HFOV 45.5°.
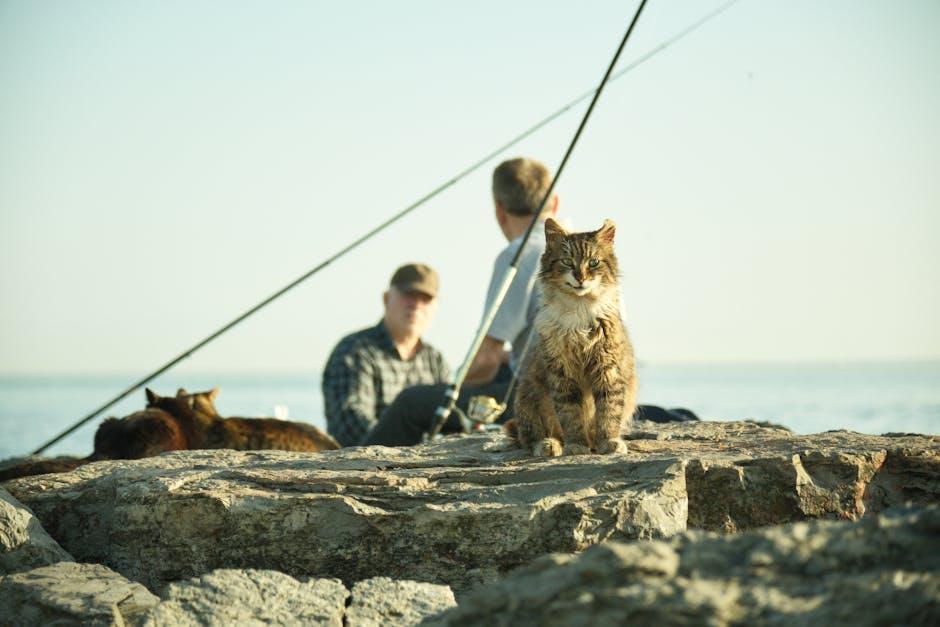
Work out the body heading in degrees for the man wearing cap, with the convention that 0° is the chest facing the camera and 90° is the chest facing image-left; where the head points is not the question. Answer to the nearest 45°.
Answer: approximately 315°

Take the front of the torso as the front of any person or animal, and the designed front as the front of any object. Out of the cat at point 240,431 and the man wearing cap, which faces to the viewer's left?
the cat

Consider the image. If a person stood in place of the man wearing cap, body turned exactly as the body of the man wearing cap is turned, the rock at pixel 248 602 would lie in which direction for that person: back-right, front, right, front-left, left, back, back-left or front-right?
front-right

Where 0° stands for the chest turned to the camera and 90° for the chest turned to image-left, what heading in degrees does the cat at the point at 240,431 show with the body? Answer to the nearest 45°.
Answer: approximately 90°

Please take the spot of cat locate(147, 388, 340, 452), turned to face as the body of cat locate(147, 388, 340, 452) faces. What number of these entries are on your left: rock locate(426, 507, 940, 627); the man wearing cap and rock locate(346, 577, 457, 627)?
2

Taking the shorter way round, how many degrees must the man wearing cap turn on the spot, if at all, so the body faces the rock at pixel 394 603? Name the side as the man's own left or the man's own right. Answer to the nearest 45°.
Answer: approximately 45° to the man's own right

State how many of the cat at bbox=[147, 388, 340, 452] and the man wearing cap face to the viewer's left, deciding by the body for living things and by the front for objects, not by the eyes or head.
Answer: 1

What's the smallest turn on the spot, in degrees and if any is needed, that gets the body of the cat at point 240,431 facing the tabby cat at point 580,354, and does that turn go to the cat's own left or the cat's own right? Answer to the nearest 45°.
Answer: approximately 135° to the cat's own left

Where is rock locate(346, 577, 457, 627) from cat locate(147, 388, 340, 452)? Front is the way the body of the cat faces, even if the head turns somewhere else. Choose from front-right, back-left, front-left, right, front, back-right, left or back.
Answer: left

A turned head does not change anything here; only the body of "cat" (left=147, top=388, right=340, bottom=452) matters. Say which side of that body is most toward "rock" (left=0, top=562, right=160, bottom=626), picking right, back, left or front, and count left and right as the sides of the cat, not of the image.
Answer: left

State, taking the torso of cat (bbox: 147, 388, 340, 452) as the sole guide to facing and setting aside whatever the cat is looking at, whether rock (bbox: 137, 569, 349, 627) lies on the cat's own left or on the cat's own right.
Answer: on the cat's own left

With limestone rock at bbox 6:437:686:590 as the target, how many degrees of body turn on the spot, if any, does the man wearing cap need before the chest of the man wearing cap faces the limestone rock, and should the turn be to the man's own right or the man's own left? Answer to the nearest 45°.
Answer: approximately 45° to the man's own right
